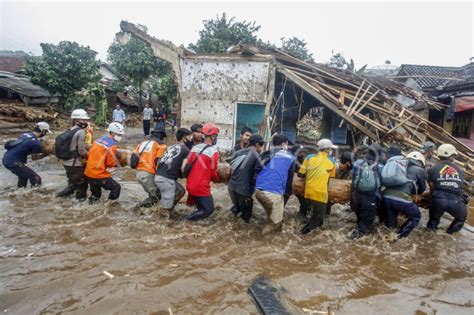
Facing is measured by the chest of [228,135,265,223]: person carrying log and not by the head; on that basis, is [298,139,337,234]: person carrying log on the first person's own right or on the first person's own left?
on the first person's own right

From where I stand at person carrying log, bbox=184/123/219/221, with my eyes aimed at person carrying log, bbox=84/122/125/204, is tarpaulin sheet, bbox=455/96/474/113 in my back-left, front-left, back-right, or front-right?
back-right

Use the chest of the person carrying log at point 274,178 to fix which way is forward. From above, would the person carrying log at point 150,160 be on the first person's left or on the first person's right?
on the first person's left

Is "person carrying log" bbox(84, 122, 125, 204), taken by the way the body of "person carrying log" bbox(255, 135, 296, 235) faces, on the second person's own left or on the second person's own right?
on the second person's own left

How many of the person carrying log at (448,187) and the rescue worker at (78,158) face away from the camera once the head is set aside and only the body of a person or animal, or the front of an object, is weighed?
1
